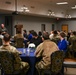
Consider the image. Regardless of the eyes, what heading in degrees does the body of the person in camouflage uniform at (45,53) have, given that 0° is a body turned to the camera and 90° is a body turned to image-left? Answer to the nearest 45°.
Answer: approximately 135°

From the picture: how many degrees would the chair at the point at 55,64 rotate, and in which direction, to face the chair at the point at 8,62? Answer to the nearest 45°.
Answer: approximately 45° to its left

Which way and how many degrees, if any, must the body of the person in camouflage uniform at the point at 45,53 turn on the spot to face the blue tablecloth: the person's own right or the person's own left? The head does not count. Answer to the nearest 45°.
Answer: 0° — they already face it

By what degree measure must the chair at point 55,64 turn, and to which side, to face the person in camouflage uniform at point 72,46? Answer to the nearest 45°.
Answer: approximately 45° to its right

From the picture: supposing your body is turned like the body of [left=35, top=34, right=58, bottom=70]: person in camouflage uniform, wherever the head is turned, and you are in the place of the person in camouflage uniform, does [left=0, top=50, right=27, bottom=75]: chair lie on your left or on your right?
on your left

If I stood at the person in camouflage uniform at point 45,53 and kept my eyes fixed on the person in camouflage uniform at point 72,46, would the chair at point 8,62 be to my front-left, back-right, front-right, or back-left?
back-left

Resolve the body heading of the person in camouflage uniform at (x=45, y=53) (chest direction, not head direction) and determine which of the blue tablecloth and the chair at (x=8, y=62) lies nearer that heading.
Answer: the blue tablecloth

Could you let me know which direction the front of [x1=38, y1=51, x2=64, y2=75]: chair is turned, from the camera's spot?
facing away from the viewer and to the left of the viewer
